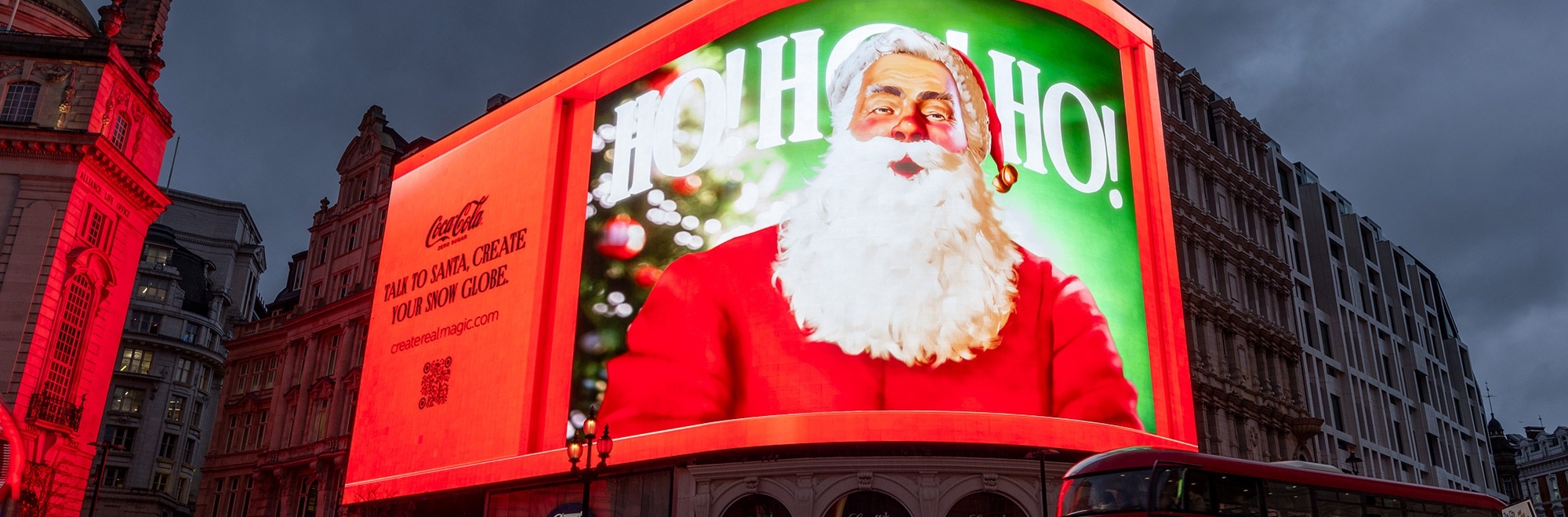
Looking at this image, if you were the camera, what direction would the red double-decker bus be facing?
facing the viewer and to the left of the viewer

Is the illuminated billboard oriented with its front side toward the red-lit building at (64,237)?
no

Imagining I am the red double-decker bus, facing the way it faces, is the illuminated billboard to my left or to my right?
on my right

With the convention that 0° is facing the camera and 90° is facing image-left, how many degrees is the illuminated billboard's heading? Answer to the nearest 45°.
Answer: approximately 0°

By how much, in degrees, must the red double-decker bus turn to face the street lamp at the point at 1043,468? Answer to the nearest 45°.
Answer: approximately 90° to its right

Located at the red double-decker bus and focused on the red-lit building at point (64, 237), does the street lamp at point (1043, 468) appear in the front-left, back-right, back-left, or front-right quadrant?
front-right

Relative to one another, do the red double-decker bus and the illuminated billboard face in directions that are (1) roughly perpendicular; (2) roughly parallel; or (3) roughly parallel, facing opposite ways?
roughly perpendicular

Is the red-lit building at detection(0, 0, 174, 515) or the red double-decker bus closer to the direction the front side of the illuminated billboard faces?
the red double-decker bus

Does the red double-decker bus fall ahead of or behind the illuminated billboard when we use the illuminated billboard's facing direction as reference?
ahead

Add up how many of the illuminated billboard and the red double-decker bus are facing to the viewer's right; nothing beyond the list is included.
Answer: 0
